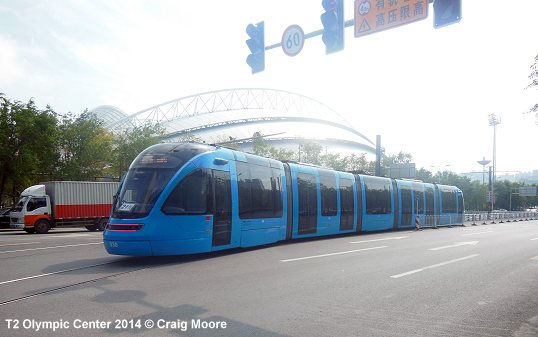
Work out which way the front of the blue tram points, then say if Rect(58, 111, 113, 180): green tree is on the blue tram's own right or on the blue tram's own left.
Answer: on the blue tram's own right

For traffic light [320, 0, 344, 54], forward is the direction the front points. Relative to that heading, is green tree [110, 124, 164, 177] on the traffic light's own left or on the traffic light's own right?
on the traffic light's own right

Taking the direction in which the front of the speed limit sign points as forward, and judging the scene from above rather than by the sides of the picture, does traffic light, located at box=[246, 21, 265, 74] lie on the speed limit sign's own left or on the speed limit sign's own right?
on the speed limit sign's own right

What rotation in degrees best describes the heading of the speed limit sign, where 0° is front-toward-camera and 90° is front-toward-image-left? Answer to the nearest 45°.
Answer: approximately 45°

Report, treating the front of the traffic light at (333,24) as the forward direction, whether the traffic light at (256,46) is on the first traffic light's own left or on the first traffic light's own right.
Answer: on the first traffic light's own right

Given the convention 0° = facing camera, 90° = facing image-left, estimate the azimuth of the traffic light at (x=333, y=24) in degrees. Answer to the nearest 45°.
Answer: approximately 45°
